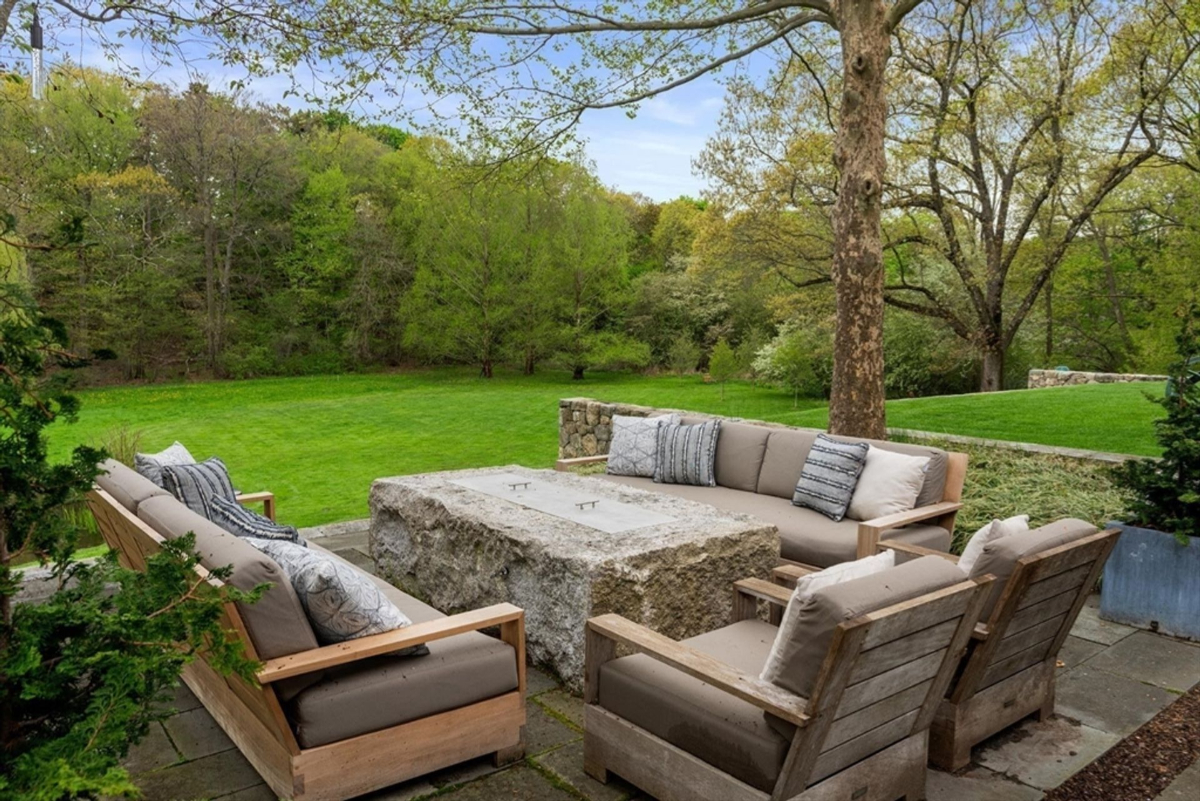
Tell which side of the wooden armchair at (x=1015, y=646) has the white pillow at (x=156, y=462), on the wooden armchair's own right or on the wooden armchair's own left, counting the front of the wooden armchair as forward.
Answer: on the wooden armchair's own left

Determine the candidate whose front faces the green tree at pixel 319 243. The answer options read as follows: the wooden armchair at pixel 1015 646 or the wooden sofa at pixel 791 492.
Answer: the wooden armchair

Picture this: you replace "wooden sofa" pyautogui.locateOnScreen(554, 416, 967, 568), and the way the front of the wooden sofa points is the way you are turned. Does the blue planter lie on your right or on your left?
on your left

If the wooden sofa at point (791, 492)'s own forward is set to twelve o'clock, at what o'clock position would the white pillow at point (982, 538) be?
The white pillow is roughly at 10 o'clock from the wooden sofa.

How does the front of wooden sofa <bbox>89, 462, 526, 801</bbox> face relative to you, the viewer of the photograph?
facing away from the viewer and to the right of the viewer

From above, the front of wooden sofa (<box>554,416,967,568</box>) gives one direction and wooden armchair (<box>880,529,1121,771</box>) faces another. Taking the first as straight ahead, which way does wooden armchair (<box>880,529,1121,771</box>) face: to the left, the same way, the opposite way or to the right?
to the right

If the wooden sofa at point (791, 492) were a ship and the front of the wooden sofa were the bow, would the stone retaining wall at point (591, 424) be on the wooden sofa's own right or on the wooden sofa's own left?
on the wooden sofa's own right

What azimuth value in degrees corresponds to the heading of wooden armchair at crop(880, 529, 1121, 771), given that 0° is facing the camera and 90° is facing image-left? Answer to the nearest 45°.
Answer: approximately 135°

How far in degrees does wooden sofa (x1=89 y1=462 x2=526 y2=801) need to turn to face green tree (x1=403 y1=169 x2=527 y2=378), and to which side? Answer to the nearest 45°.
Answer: approximately 45° to its left

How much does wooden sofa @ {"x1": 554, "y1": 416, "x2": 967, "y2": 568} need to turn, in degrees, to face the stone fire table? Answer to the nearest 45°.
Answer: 0° — it already faces it

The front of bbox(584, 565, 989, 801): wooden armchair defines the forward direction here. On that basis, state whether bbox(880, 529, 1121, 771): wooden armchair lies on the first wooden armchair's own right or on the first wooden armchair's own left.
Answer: on the first wooden armchair's own right

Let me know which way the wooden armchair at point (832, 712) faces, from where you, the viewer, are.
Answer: facing away from the viewer and to the left of the viewer
